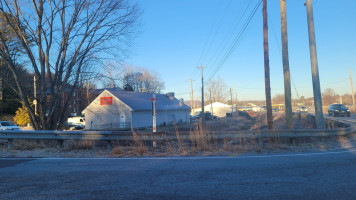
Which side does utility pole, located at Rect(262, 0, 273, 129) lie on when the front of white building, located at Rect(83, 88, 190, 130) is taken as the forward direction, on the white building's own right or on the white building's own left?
on the white building's own left

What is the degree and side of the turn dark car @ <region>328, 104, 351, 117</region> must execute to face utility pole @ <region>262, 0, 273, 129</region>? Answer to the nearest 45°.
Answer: approximately 45° to its right

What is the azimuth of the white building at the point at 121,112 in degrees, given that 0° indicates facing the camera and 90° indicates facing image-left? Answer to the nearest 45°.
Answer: approximately 45°

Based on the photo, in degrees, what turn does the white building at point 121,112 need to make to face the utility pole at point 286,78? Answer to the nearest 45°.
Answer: approximately 45° to its left

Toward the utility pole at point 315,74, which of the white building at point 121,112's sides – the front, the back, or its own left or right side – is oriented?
left

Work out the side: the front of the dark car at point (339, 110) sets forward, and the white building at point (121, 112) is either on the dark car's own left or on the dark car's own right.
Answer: on the dark car's own right

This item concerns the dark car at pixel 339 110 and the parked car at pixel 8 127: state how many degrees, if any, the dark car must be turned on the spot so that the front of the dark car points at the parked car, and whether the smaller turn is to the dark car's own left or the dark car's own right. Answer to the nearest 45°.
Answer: approximately 90° to the dark car's own right

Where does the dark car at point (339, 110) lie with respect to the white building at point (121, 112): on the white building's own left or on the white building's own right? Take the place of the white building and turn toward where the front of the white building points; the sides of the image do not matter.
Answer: on the white building's own left
